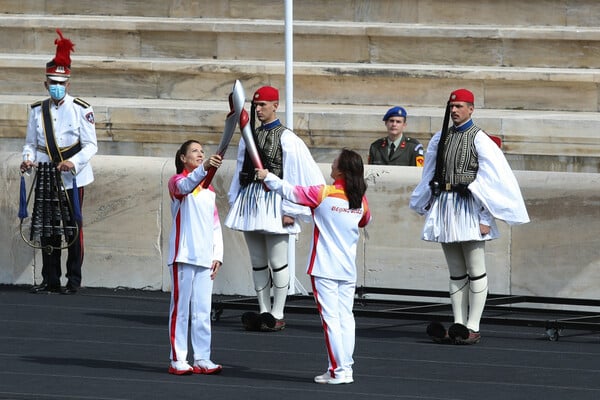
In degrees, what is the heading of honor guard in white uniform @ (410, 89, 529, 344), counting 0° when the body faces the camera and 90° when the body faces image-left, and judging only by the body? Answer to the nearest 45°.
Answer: approximately 45°

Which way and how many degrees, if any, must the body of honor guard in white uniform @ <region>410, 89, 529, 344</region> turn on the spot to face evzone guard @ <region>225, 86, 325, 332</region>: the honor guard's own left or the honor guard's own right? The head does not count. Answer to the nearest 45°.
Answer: approximately 45° to the honor guard's own right

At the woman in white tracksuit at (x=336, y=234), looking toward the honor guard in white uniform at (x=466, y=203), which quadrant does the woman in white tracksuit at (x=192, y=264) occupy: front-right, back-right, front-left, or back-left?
back-left

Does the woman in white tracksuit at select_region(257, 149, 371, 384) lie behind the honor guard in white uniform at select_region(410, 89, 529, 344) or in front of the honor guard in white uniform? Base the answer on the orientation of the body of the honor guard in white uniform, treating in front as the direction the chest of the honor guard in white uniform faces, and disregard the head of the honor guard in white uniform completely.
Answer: in front

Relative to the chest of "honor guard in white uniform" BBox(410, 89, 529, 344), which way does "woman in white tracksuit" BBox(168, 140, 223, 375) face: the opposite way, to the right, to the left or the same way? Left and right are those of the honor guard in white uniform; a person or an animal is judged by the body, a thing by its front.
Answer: to the left

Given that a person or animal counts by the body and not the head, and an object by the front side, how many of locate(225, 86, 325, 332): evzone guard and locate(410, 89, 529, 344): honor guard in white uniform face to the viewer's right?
0

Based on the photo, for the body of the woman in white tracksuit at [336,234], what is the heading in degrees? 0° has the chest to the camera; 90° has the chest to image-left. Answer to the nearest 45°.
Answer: approximately 135°

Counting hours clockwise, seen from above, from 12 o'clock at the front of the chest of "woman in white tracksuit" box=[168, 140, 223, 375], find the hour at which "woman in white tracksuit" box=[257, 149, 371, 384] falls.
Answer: "woman in white tracksuit" box=[257, 149, 371, 384] is roughly at 11 o'clock from "woman in white tracksuit" box=[168, 140, 223, 375].

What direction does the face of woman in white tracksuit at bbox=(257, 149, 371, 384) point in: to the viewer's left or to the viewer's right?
to the viewer's left

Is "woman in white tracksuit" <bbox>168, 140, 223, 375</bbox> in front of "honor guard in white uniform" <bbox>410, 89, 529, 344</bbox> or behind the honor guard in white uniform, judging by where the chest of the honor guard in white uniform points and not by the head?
in front

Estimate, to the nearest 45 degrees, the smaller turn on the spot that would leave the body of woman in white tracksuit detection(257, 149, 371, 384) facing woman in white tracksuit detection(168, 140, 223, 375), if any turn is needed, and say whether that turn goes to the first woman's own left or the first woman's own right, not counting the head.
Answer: approximately 45° to the first woman's own left

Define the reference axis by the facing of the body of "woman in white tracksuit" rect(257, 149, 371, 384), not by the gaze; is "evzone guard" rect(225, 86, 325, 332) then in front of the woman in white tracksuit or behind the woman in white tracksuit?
in front
